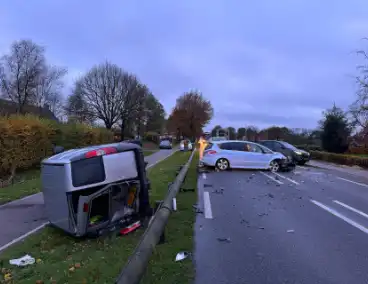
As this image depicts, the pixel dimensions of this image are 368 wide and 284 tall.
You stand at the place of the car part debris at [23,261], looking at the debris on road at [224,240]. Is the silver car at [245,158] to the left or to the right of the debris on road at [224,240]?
left

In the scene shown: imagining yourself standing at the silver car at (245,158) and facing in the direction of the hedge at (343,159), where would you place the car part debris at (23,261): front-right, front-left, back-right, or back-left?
back-right

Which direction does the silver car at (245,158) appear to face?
to the viewer's right

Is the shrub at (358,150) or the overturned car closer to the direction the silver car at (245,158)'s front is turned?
the shrub

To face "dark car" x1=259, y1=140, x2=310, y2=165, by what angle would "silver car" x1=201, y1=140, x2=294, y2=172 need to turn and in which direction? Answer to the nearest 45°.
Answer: approximately 45° to its left

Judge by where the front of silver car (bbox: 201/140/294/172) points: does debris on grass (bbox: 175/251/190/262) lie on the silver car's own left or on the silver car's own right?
on the silver car's own right

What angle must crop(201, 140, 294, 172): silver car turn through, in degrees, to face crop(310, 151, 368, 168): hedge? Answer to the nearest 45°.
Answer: approximately 45° to its left

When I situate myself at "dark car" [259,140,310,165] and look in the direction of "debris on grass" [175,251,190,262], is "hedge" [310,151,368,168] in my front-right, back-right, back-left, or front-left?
back-left

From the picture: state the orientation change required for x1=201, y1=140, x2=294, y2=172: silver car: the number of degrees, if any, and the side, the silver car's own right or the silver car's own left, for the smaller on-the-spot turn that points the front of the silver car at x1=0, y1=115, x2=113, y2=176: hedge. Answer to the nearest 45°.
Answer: approximately 180°

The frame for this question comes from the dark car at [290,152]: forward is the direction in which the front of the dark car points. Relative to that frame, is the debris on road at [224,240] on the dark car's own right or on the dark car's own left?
on the dark car's own right

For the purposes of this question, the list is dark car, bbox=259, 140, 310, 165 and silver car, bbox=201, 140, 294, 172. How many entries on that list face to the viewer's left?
0
